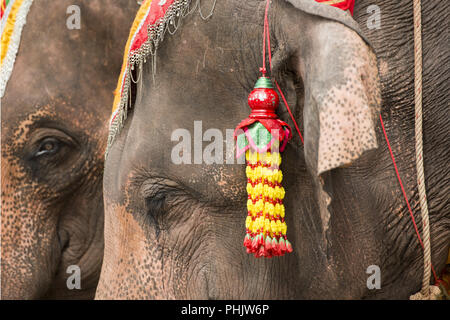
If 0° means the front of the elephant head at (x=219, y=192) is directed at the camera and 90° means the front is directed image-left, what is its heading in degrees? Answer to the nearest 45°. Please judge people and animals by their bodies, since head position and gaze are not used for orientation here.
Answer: approximately 90°
